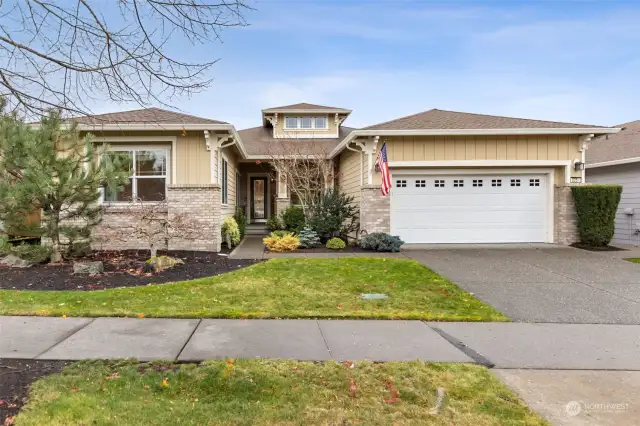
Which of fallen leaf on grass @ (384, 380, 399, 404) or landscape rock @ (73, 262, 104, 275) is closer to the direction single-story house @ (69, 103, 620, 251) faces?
the fallen leaf on grass

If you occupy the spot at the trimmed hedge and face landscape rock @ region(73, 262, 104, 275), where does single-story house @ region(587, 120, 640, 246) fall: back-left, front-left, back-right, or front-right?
back-right

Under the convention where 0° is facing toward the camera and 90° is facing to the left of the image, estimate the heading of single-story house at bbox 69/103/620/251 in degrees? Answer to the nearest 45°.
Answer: approximately 0°

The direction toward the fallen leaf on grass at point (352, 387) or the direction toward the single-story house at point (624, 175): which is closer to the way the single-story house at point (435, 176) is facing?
the fallen leaf on grass

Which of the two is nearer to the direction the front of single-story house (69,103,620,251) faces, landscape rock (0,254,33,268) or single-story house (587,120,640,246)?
the landscape rock

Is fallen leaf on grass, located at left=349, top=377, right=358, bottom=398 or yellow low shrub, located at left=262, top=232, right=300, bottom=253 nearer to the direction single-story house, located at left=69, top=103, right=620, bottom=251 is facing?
the fallen leaf on grass

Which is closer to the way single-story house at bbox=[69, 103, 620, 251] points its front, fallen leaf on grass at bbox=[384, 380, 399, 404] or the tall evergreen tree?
the fallen leaf on grass

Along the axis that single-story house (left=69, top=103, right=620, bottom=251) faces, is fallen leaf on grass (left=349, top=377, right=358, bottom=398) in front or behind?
in front

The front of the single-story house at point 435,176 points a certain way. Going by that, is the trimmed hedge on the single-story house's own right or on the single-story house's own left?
on the single-story house's own left
